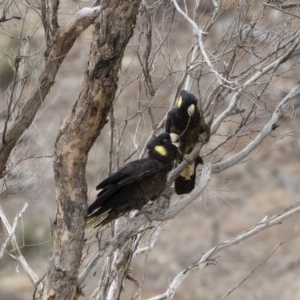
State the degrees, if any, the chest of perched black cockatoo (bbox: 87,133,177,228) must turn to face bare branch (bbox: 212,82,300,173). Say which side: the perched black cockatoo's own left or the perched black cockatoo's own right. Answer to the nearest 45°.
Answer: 0° — it already faces it

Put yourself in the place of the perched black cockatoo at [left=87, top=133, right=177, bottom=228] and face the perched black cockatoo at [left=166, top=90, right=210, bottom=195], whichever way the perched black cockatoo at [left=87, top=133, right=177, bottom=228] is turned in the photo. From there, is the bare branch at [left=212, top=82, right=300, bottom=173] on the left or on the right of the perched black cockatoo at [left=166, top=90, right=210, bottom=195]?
right

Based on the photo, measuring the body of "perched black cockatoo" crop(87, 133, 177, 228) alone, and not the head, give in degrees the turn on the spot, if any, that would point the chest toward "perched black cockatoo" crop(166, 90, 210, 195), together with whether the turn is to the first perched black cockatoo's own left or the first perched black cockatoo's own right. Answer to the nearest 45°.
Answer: approximately 45° to the first perched black cockatoo's own left

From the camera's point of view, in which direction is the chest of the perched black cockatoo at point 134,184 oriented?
to the viewer's right
